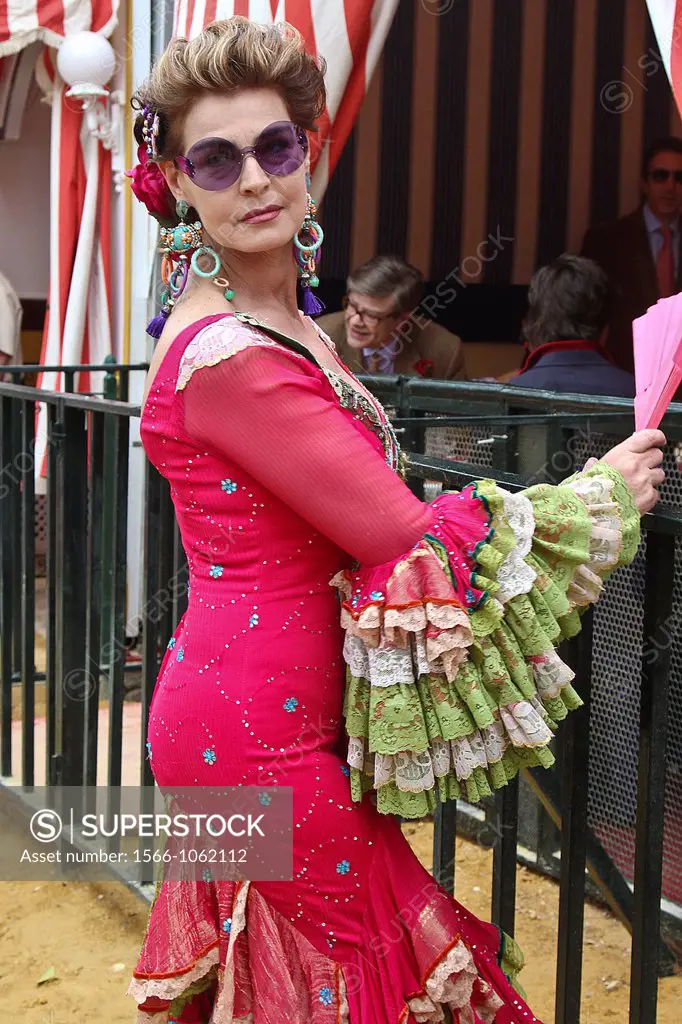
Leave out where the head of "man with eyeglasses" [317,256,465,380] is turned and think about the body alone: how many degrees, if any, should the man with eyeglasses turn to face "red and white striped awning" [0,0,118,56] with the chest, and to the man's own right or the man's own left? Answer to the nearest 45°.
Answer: approximately 90° to the man's own right

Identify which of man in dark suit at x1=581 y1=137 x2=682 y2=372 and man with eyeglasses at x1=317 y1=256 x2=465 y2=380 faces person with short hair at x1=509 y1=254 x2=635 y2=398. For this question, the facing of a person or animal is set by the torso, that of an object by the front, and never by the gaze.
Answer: the man in dark suit

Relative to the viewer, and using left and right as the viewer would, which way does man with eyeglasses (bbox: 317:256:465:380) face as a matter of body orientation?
facing the viewer and to the left of the viewer

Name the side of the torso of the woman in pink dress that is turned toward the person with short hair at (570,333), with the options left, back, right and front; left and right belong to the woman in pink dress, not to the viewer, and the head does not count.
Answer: left

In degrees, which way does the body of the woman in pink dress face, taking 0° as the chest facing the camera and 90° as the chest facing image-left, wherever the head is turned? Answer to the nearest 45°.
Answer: approximately 270°

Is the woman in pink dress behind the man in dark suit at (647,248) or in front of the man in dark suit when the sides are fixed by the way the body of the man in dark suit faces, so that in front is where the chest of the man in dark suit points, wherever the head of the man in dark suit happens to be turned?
in front

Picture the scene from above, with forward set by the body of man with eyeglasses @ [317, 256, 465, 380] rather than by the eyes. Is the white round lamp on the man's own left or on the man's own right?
on the man's own right

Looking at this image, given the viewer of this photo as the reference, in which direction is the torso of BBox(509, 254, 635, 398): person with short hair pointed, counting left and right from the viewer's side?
facing away from the viewer

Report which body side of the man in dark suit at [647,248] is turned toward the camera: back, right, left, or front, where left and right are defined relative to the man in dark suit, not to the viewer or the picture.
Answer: front

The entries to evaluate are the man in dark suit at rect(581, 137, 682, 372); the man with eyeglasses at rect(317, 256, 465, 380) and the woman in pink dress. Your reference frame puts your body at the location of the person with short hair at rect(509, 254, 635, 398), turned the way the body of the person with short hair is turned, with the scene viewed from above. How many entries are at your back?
1

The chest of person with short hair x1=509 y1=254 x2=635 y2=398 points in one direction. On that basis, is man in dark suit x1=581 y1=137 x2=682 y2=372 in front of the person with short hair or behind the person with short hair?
in front

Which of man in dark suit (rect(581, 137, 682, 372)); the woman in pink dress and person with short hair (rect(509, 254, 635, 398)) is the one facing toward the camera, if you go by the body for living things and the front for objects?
the man in dark suit

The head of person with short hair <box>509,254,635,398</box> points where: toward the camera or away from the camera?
away from the camera

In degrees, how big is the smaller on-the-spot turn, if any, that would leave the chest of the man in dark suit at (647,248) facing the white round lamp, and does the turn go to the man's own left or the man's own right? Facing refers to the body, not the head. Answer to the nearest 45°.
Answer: approximately 45° to the man's own right

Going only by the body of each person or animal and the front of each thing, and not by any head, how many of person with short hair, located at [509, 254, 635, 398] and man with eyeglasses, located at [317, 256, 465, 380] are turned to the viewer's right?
0
